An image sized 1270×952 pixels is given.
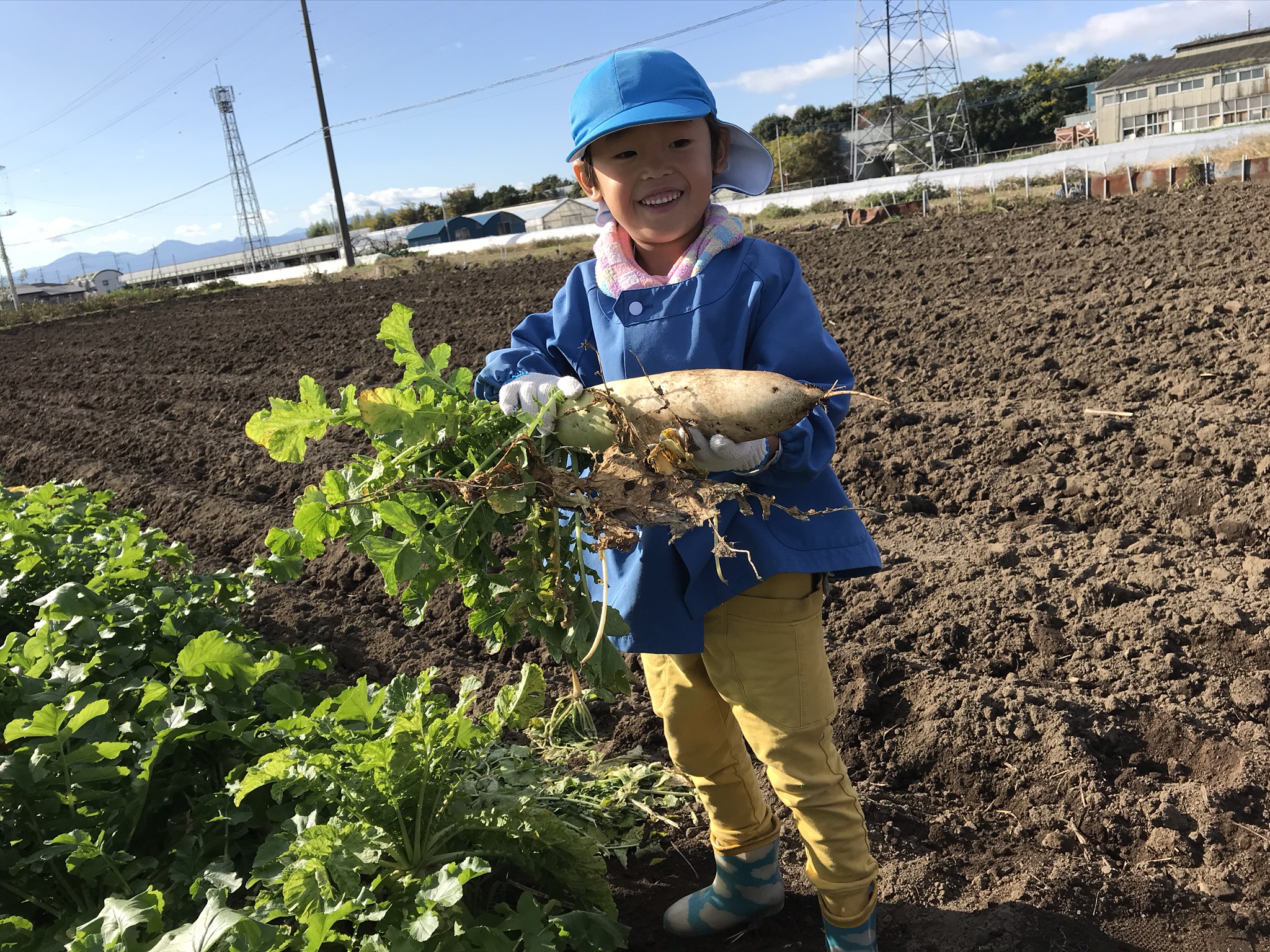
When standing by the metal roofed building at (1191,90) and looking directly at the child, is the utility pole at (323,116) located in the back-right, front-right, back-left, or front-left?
front-right

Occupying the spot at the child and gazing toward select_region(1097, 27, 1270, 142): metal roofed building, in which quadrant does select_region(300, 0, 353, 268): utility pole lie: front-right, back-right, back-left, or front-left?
front-left

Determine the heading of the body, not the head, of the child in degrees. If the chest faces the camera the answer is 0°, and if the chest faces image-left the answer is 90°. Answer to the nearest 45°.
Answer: approximately 45°

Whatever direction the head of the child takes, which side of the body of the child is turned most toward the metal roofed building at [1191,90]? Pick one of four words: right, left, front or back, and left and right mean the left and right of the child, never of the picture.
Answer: back

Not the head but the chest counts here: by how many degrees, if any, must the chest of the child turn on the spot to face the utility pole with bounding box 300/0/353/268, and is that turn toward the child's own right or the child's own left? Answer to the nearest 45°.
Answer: approximately 135° to the child's own right

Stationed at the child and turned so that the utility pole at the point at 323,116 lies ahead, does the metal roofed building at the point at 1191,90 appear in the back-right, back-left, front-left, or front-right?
front-right

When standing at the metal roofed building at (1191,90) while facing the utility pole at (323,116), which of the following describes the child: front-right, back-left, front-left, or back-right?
front-left
